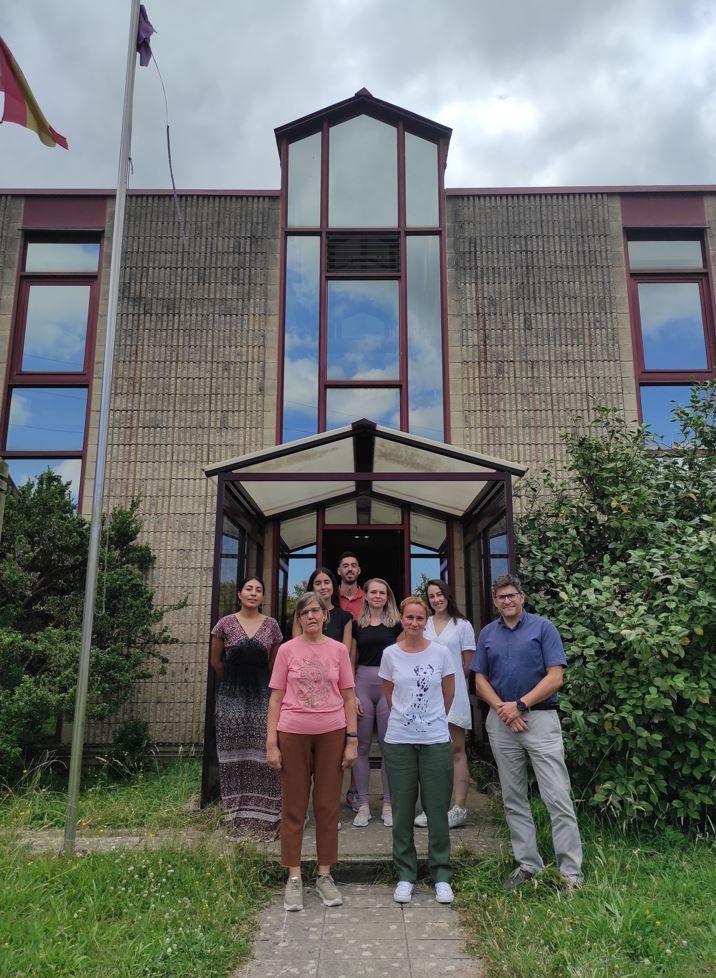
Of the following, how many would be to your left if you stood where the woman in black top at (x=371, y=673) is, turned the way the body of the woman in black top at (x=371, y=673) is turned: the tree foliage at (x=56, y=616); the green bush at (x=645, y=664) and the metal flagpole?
1

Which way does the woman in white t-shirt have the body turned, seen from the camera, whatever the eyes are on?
toward the camera

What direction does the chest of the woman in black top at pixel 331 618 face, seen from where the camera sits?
toward the camera

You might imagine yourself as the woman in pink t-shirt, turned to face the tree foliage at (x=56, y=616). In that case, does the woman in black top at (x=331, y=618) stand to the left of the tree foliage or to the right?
right

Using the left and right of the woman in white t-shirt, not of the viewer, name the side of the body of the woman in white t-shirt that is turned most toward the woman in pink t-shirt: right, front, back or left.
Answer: right

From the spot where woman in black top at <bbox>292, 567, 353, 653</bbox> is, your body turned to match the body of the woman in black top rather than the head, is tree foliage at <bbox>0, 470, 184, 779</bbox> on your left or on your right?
on your right
